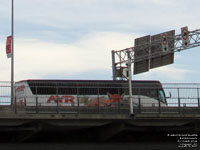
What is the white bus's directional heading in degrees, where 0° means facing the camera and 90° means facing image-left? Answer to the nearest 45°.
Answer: approximately 270°

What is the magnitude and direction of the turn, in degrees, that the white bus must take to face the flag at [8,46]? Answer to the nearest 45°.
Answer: approximately 135° to its left
